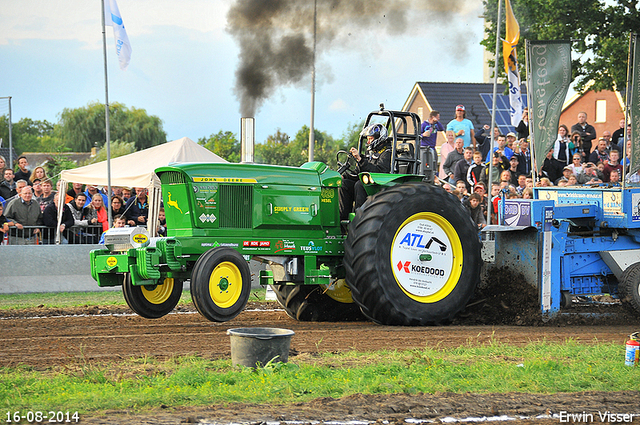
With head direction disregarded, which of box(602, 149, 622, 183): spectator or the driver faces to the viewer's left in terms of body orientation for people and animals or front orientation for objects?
the driver

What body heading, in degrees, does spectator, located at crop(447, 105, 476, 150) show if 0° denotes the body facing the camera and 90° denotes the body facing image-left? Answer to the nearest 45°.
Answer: approximately 0°

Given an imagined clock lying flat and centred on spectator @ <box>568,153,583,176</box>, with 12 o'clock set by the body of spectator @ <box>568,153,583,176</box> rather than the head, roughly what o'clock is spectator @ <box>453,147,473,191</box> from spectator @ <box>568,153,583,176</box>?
spectator @ <box>453,147,473,191</box> is roughly at 3 o'clock from spectator @ <box>568,153,583,176</box>.

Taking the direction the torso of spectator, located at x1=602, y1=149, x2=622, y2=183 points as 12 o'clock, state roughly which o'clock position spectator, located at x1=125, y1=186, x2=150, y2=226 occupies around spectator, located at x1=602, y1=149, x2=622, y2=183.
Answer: spectator, located at x1=125, y1=186, x2=150, y2=226 is roughly at 2 o'clock from spectator, located at x1=602, y1=149, x2=622, y2=183.

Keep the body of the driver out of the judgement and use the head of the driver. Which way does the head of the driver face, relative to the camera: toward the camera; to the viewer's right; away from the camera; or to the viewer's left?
to the viewer's left

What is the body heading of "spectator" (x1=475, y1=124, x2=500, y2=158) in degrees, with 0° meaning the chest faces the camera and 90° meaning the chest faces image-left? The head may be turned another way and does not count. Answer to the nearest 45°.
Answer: approximately 45°

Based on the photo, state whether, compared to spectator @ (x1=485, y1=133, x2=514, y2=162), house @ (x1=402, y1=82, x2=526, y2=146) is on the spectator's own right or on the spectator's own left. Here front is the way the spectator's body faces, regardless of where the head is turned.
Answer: on the spectator's own right

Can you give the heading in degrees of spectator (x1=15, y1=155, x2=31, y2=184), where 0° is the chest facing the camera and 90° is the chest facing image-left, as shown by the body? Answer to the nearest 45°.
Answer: approximately 315°

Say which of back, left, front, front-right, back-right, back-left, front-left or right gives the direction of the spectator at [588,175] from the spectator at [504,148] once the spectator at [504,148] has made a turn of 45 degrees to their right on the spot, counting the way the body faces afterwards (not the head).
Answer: back-left

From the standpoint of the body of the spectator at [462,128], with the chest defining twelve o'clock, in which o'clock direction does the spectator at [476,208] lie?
the spectator at [476,208] is roughly at 12 o'clock from the spectator at [462,128].

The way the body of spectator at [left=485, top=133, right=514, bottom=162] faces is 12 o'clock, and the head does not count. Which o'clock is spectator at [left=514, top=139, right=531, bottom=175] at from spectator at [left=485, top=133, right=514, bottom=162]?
spectator at [left=514, top=139, right=531, bottom=175] is roughly at 9 o'clock from spectator at [left=485, top=133, right=514, bottom=162].

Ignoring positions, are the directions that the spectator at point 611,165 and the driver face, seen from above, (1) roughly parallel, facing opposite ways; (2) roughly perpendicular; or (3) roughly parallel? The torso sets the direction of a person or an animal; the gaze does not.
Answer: roughly perpendicular

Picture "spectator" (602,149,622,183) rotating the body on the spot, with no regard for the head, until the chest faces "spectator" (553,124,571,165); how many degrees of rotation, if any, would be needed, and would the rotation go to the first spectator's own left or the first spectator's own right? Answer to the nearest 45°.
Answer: approximately 135° to the first spectator's own right
